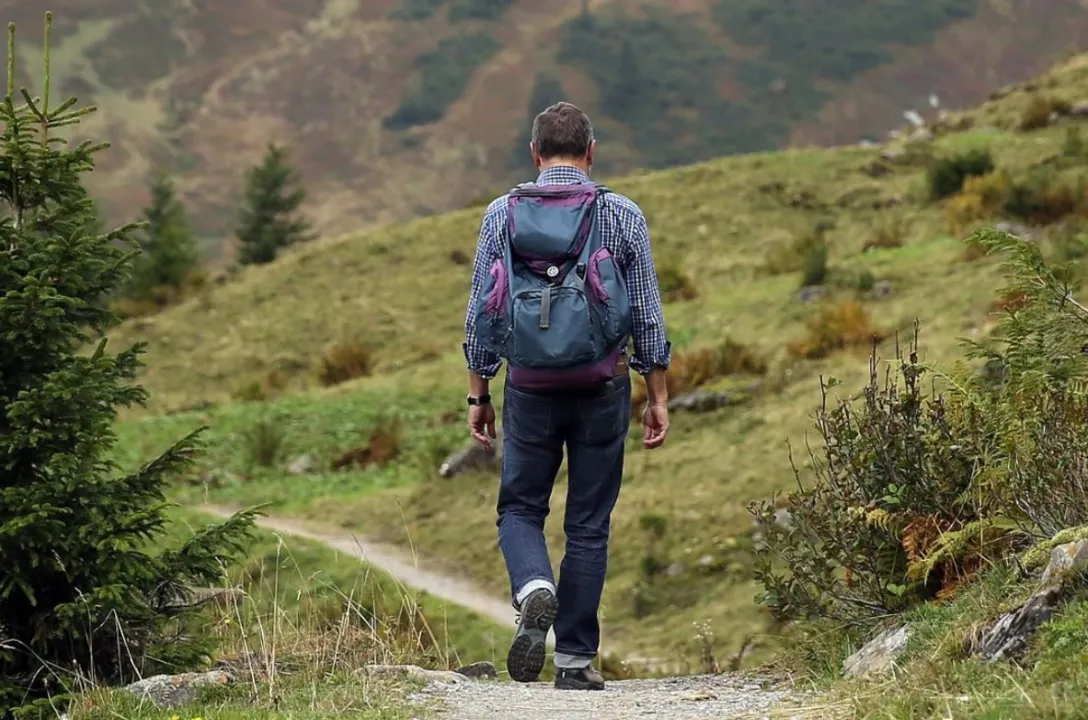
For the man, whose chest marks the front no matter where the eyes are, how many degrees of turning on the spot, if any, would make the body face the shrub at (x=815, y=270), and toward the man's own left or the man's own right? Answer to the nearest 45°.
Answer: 0° — they already face it

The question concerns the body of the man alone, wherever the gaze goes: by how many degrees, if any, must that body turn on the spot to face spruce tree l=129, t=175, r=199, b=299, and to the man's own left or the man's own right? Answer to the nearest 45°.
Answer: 0° — they already face it

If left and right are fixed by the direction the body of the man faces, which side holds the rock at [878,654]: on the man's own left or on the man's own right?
on the man's own right

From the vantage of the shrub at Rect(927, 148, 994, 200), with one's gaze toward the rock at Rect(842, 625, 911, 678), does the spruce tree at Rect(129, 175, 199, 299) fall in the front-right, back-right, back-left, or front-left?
back-right

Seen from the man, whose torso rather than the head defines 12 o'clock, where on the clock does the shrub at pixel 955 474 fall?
The shrub is roughly at 3 o'clock from the man.

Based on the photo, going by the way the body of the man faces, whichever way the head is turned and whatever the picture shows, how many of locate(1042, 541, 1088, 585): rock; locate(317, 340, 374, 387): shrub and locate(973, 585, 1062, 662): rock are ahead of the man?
1

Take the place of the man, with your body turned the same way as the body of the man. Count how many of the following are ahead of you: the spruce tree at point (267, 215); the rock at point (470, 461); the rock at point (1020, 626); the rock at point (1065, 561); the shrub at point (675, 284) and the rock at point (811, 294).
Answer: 4

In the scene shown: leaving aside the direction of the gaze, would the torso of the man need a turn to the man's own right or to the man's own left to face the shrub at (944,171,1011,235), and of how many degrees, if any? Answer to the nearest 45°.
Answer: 0° — they already face it

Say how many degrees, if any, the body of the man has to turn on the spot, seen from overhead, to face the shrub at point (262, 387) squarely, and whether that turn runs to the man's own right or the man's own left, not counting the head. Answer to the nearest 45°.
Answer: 0° — they already face it

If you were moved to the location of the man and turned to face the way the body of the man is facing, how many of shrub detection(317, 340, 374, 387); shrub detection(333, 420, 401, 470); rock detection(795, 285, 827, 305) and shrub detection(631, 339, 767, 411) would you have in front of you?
4

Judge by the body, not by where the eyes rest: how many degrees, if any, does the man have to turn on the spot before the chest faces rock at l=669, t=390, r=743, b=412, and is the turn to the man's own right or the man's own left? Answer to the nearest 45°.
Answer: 0° — they already face it

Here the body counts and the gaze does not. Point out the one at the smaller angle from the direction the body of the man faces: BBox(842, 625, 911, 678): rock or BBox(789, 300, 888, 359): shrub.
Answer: the shrub

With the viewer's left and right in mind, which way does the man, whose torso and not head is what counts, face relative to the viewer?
facing away from the viewer

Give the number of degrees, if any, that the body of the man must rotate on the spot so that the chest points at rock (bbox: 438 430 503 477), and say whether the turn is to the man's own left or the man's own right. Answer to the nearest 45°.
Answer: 0° — they already face it

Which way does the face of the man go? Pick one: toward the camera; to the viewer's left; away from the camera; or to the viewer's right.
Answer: away from the camera

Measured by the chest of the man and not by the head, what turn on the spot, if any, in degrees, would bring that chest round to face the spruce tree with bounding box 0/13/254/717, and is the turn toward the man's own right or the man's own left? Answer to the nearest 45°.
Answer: approximately 90° to the man's own left

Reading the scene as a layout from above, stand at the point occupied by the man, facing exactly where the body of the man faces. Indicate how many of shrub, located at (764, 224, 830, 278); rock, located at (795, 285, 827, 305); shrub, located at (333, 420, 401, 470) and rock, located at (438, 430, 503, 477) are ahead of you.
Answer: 4
